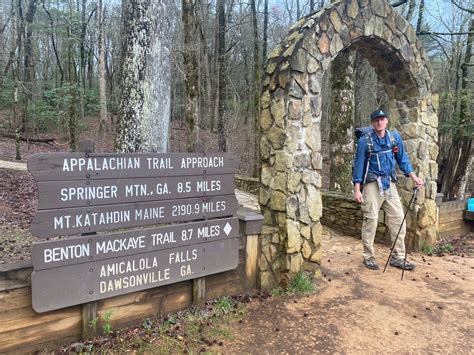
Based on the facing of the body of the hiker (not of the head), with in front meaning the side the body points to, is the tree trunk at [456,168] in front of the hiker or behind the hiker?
behind

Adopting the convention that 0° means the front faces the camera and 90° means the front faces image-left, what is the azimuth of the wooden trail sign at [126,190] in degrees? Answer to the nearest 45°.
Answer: approximately 315°

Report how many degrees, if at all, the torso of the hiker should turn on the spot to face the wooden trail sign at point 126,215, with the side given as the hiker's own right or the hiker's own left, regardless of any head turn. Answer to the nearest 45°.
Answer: approximately 45° to the hiker's own right

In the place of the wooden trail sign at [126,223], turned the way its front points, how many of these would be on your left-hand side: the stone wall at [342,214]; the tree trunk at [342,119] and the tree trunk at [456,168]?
3

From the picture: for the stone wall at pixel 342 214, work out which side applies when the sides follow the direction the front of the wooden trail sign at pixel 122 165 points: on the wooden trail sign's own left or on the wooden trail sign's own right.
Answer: on the wooden trail sign's own left

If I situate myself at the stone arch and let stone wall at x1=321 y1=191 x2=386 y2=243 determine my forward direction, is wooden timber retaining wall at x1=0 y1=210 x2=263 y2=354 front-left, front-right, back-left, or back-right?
back-left
